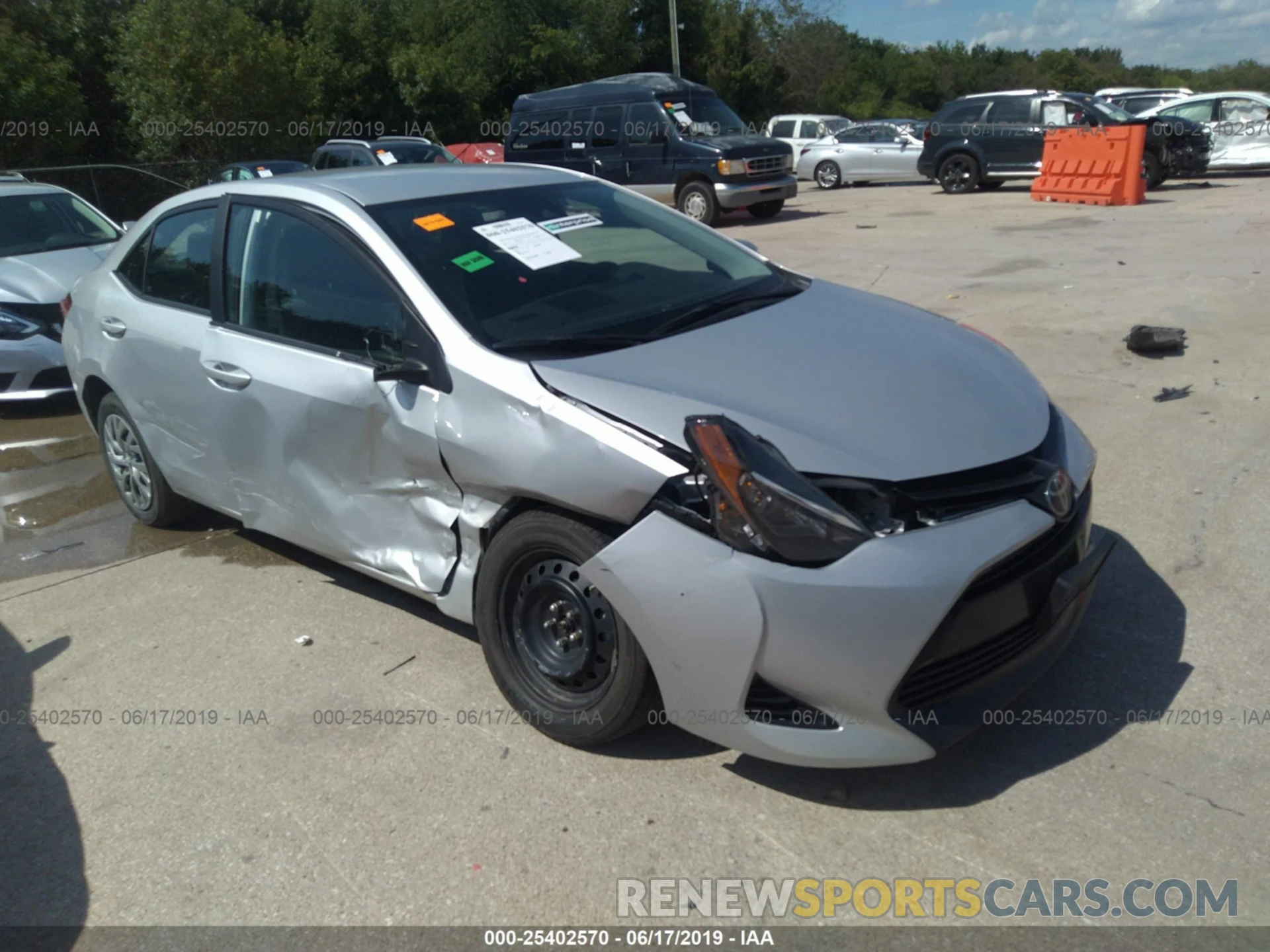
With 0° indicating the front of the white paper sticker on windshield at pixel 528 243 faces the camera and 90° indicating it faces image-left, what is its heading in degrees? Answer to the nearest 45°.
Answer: approximately 315°

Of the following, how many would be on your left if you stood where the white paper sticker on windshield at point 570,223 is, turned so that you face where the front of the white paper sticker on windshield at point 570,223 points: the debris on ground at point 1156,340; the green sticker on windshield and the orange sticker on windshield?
1

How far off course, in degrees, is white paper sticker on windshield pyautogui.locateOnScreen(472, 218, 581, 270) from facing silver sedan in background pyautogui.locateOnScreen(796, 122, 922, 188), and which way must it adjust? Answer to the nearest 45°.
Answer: approximately 135° to its left

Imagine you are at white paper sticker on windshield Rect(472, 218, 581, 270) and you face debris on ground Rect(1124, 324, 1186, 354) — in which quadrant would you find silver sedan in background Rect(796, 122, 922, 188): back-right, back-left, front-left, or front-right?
front-left

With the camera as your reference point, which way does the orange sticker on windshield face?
facing the viewer and to the right of the viewer

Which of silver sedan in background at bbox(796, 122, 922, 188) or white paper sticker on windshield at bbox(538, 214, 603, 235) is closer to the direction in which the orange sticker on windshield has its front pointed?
the white paper sticker on windshield

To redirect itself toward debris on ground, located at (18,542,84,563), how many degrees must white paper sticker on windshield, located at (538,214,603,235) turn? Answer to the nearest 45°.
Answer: approximately 135° to its right
